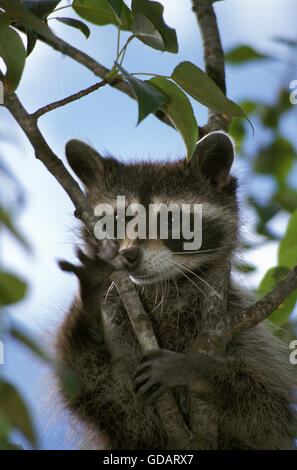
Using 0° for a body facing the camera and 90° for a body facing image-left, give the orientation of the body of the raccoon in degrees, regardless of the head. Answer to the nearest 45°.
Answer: approximately 45°
